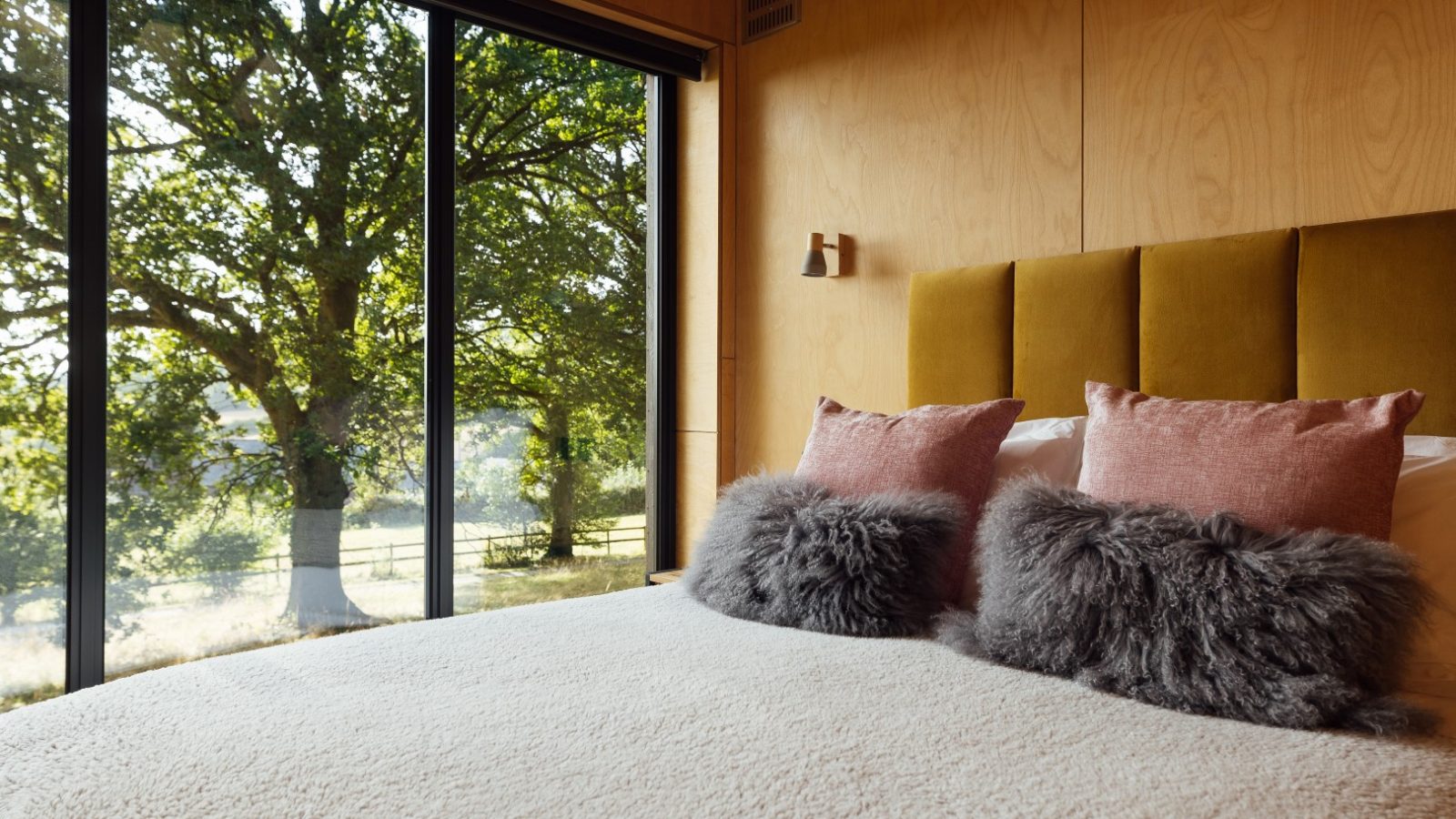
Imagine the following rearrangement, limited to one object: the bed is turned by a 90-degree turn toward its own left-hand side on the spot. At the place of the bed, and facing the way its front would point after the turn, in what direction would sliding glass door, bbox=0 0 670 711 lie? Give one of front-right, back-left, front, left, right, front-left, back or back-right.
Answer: back

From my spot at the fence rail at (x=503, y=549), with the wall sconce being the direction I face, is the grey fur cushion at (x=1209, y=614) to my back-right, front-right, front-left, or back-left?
front-right

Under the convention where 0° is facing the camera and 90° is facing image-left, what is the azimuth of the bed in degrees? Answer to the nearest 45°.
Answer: approximately 45°

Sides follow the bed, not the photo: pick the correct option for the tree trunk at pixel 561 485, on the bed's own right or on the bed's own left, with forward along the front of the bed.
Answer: on the bed's own right

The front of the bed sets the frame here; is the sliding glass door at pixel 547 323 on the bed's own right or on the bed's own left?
on the bed's own right

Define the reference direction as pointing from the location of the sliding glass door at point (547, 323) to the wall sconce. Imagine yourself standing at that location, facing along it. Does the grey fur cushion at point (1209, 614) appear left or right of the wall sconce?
right

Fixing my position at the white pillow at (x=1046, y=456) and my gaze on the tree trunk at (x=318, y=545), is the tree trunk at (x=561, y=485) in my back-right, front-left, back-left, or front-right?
front-right

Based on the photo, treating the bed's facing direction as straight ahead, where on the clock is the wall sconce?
The wall sconce is roughly at 5 o'clock from the bed.
